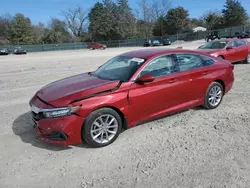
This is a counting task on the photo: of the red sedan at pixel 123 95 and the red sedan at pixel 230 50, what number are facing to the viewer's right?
0

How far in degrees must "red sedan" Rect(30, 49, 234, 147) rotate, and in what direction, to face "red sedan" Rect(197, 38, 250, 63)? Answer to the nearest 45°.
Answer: approximately 180°

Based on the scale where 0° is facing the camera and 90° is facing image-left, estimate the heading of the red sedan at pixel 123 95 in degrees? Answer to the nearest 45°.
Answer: approximately 45°

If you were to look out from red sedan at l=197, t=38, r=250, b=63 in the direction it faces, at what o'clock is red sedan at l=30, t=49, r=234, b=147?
red sedan at l=30, t=49, r=234, b=147 is roughly at 11 o'clock from red sedan at l=197, t=38, r=250, b=63.

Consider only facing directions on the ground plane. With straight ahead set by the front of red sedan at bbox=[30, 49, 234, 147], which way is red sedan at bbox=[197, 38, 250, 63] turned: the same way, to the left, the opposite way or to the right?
the same way
